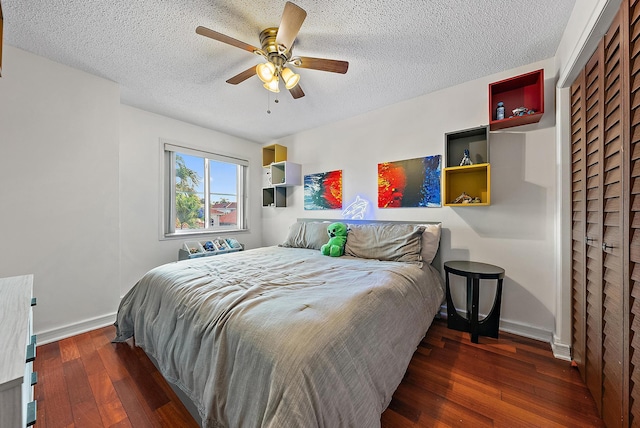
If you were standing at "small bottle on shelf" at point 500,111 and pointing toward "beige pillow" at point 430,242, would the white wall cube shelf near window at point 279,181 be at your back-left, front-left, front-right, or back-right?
front-right

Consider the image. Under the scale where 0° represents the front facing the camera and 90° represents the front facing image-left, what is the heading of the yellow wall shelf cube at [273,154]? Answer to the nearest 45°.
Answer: approximately 45°

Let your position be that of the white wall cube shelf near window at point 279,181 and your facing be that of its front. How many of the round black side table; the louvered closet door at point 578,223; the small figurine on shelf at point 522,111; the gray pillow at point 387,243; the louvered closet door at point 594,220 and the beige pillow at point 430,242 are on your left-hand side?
6

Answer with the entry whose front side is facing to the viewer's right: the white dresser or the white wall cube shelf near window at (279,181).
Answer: the white dresser

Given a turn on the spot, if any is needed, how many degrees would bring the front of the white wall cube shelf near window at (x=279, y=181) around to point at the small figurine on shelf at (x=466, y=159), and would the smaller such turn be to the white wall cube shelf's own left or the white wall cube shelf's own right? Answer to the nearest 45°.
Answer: approximately 90° to the white wall cube shelf's own left

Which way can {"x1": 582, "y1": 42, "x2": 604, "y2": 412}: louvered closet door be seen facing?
to the viewer's left

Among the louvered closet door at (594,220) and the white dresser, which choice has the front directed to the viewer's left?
the louvered closet door

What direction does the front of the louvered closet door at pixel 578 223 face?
to the viewer's left

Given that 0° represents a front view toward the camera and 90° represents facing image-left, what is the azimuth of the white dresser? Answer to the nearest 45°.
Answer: approximately 270°

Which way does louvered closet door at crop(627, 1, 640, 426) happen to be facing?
to the viewer's left

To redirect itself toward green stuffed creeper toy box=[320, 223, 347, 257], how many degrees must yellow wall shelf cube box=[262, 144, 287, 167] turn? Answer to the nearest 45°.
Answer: approximately 90° to its left

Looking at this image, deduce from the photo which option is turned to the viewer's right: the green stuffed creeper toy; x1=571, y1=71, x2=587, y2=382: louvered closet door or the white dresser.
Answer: the white dresser

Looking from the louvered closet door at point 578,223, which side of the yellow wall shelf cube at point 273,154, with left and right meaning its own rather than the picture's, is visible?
left

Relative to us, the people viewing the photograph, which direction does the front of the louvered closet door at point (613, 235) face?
facing to the left of the viewer
